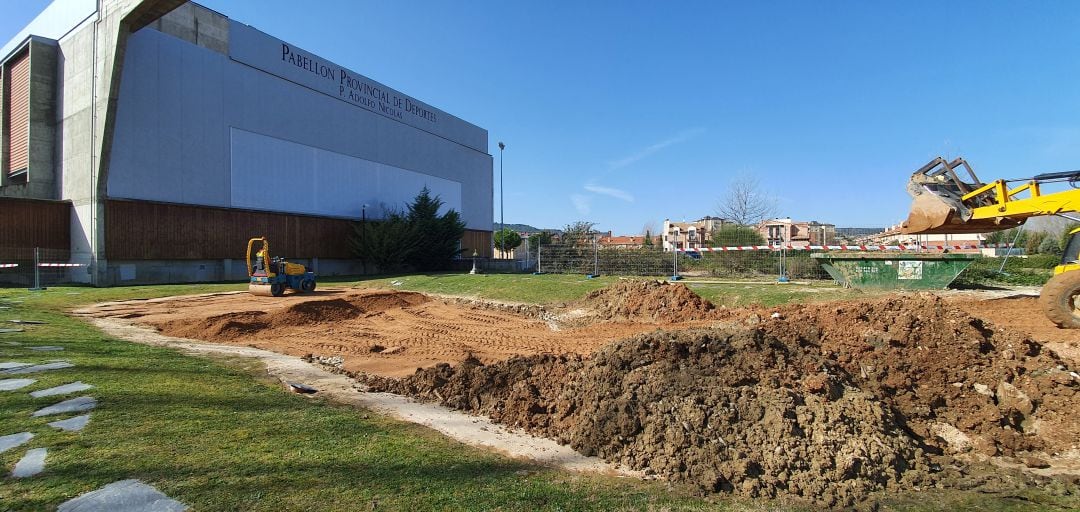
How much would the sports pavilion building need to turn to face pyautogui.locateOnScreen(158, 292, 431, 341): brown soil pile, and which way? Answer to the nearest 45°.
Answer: approximately 45° to its right

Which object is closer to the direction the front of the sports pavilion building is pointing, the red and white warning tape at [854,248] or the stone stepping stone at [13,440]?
the red and white warning tape

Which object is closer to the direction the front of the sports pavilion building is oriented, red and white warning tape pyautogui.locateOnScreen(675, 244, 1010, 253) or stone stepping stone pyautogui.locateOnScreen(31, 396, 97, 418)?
the red and white warning tape

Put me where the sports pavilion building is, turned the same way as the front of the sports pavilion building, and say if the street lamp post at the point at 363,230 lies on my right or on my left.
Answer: on my left

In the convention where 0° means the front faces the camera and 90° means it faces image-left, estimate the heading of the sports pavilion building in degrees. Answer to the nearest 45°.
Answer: approximately 315°
